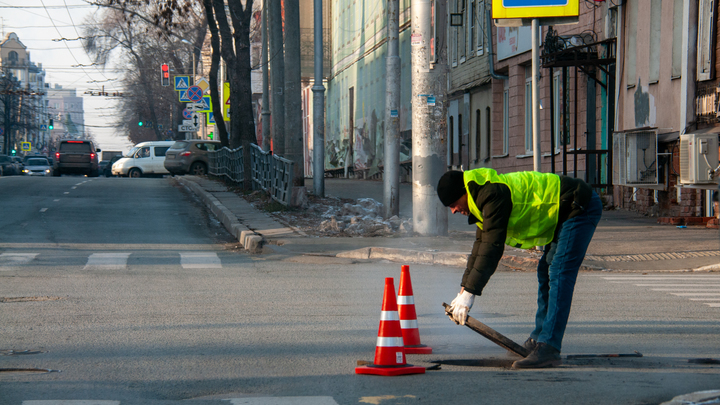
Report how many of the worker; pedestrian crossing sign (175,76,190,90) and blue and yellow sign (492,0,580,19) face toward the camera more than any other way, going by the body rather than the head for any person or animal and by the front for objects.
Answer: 2

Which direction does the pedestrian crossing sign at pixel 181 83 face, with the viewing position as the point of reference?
facing the viewer

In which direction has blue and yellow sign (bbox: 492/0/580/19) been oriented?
toward the camera

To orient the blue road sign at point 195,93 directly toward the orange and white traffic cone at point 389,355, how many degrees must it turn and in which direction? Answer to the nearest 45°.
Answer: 0° — it already faces it

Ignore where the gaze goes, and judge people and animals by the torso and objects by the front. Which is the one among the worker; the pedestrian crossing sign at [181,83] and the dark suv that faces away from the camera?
the dark suv

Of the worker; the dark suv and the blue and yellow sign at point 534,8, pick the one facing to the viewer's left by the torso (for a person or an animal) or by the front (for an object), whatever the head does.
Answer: the worker

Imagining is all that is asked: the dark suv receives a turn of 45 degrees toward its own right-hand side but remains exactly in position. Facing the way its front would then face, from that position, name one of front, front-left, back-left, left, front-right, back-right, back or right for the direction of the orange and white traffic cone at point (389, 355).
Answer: back-right

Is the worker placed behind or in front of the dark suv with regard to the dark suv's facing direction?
behind

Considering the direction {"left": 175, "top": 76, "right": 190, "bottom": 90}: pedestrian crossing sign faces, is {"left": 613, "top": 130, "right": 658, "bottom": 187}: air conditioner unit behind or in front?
in front

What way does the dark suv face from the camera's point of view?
away from the camera

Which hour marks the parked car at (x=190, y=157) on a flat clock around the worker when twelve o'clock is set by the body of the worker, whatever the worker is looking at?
The parked car is roughly at 2 o'clock from the worker.

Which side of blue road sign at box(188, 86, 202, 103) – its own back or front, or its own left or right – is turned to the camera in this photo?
front

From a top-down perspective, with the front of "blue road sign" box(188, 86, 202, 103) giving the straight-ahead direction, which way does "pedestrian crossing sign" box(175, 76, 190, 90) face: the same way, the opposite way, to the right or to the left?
the same way

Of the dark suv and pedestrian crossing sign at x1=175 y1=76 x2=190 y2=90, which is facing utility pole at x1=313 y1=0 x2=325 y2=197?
the pedestrian crossing sign

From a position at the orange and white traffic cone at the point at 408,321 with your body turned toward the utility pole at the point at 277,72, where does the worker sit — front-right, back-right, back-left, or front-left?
back-right

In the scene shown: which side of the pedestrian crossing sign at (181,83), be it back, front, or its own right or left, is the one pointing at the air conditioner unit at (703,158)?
front

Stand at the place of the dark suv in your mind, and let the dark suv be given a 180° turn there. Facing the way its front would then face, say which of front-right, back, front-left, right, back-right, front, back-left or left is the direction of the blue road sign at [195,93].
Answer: front-left

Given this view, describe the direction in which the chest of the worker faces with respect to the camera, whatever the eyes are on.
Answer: to the viewer's left
